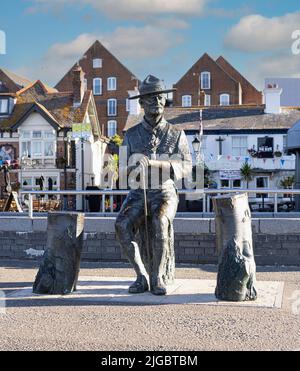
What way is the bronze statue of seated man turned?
toward the camera

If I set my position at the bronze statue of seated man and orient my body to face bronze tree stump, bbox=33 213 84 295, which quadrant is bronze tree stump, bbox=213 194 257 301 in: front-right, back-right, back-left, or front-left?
back-left

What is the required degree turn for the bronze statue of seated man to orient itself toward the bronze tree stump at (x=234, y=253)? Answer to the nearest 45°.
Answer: approximately 45° to its left

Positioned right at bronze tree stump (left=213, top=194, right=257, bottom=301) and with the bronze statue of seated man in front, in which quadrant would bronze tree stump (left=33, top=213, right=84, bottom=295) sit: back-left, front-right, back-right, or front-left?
front-left

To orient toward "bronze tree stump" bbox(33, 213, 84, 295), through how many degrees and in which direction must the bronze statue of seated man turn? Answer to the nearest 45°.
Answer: approximately 90° to its right
